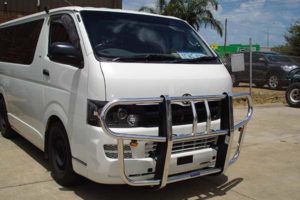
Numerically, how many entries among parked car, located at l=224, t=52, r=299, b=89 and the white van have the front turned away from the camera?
0

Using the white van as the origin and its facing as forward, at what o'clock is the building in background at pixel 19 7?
The building in background is roughly at 7 o'clock from the white van.

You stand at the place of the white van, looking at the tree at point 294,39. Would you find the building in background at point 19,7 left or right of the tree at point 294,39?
left

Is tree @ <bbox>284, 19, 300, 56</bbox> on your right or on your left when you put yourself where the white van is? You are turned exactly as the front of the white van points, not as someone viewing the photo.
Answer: on your left

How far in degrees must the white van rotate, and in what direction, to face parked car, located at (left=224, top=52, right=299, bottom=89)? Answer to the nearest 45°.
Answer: approximately 90° to its left
